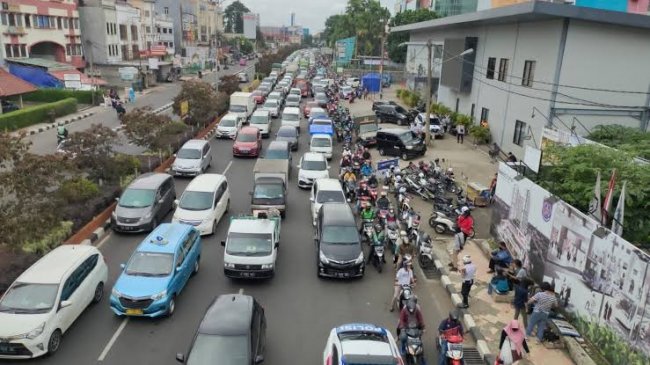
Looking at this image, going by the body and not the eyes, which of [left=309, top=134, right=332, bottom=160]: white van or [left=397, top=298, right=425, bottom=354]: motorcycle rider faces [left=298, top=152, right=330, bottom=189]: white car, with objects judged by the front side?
the white van

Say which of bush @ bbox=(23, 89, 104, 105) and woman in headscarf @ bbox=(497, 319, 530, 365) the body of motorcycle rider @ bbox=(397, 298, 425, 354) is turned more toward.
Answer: the woman in headscarf

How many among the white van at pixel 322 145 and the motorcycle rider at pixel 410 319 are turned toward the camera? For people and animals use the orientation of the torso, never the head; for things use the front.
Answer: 2

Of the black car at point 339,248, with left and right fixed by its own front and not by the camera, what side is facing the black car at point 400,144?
back

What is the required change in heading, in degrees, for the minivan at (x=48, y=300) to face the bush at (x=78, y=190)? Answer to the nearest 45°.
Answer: approximately 135° to its right

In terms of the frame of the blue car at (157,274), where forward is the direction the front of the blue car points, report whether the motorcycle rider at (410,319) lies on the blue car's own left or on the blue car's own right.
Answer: on the blue car's own left

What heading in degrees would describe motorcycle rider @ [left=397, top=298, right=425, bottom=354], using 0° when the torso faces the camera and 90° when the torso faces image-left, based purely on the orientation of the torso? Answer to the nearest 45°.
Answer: approximately 0°

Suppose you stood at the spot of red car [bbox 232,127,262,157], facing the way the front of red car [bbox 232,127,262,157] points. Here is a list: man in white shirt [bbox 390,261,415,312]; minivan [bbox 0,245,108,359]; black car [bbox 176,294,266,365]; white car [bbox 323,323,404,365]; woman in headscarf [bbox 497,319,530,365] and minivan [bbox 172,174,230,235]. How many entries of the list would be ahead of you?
6

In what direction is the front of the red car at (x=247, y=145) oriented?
toward the camera

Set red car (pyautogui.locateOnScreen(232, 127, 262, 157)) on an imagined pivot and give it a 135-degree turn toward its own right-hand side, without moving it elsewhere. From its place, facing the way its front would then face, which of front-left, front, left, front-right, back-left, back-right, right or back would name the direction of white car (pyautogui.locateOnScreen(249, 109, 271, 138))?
front-right

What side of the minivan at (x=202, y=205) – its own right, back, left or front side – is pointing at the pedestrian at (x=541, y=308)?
left

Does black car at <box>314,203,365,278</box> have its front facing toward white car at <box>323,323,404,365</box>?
yes

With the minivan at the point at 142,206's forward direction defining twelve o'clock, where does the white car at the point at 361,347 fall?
The white car is roughly at 10 o'clock from the minivan.

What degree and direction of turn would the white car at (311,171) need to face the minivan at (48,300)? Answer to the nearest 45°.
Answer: approximately 45° to its right

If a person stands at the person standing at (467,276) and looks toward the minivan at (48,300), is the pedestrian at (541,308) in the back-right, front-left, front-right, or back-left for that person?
back-left

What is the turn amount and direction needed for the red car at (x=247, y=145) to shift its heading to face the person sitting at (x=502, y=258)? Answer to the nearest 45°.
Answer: approximately 45° to its left

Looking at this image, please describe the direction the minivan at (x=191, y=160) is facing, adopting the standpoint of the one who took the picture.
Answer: facing the viewer and to the left of the viewer

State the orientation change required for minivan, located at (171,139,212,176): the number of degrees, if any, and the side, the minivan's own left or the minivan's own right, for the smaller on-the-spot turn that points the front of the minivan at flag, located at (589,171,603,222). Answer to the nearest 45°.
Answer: approximately 90° to the minivan's own left

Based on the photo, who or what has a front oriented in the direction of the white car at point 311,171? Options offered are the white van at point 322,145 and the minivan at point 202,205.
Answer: the white van

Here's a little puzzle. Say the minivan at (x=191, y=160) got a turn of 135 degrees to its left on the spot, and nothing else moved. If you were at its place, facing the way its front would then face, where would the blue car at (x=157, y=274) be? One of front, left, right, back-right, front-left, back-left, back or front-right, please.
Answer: right
